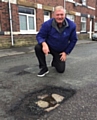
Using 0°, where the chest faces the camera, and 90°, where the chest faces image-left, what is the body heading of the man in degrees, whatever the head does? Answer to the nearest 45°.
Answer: approximately 0°
